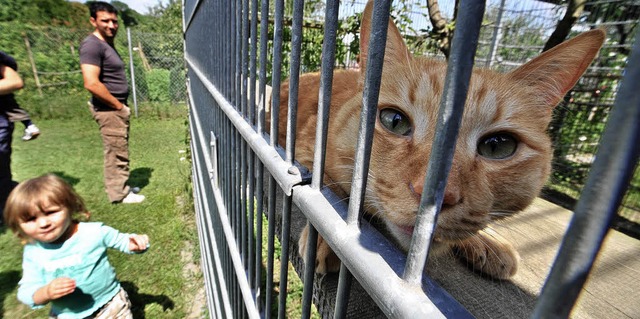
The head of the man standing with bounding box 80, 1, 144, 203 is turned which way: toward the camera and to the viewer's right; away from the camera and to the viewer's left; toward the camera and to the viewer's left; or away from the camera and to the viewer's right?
toward the camera and to the viewer's right

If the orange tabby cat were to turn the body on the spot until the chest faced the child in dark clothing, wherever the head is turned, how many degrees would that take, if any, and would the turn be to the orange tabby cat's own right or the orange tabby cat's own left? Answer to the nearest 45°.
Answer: approximately 135° to the orange tabby cat's own right

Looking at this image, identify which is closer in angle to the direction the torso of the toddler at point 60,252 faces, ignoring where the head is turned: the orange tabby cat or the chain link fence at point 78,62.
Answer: the orange tabby cat

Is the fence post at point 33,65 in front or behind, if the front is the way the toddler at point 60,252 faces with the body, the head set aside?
behind

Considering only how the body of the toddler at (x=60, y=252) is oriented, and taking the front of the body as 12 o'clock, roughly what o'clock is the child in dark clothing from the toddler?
The child in dark clothing is roughly at 6 o'clock from the toddler.

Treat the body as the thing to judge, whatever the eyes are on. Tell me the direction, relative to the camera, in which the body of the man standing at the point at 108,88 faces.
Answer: to the viewer's right

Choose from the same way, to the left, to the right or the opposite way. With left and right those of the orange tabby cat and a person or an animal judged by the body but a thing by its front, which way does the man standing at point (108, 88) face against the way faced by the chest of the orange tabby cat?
to the left
